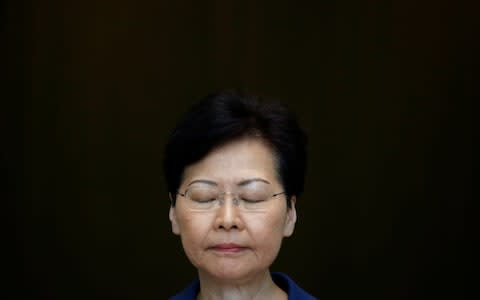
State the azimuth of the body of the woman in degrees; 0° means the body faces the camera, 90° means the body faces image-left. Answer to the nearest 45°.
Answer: approximately 0°
